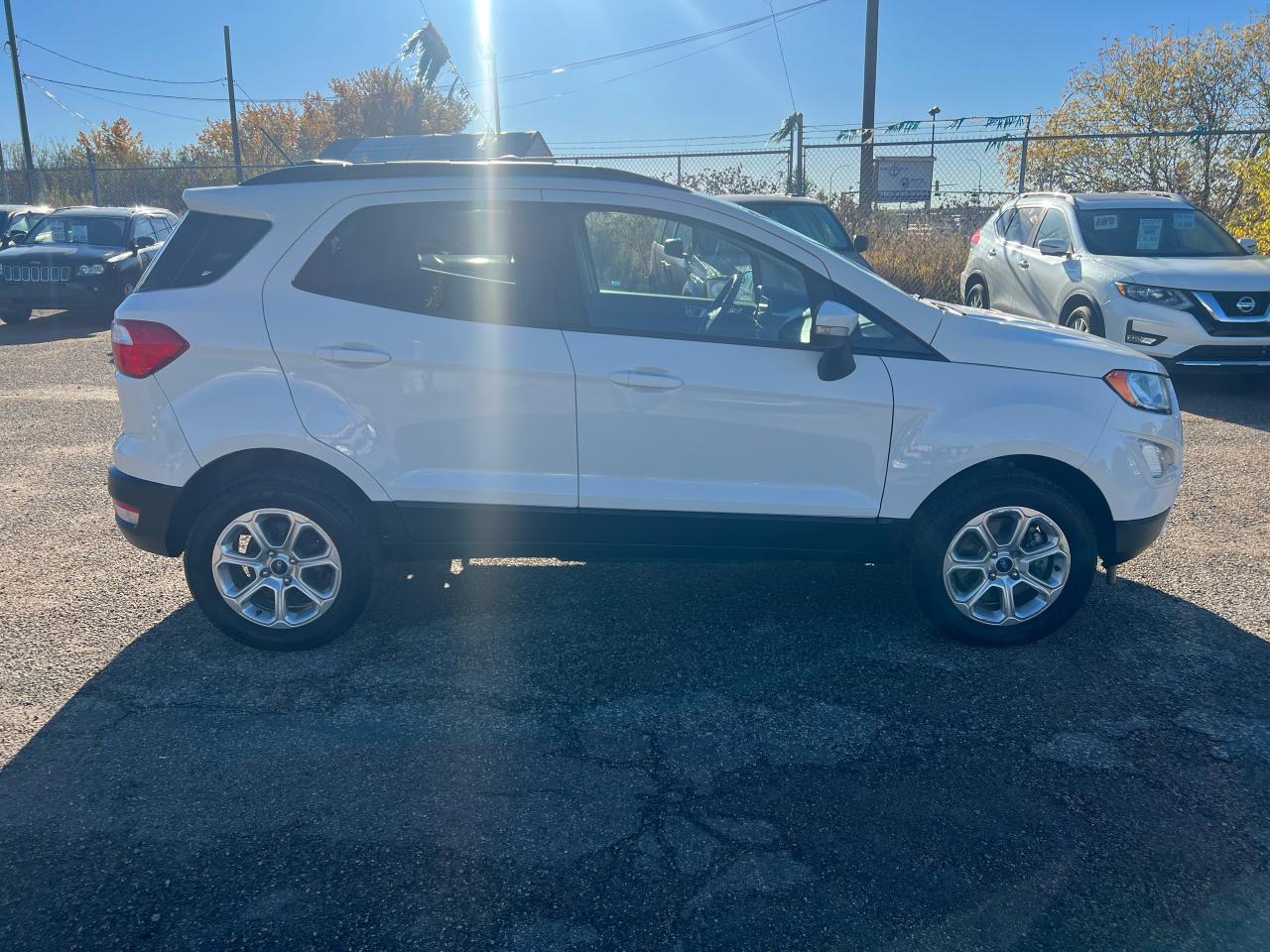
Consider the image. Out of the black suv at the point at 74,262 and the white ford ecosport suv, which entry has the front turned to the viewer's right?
the white ford ecosport suv

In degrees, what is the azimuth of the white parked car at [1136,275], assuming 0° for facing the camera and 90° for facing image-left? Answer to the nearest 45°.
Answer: approximately 315°

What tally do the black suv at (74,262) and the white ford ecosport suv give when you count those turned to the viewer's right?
1

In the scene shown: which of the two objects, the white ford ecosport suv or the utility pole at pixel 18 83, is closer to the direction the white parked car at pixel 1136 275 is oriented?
the white ford ecosport suv

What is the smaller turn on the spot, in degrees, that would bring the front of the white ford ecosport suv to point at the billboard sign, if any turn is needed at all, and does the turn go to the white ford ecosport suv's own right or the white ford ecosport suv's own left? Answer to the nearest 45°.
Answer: approximately 90° to the white ford ecosport suv's own left

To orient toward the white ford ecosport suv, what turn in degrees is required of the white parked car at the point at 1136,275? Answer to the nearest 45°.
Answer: approximately 45° to its right

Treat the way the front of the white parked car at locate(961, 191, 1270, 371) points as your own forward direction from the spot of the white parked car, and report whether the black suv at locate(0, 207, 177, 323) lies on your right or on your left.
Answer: on your right

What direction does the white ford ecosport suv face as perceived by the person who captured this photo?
facing to the right of the viewer

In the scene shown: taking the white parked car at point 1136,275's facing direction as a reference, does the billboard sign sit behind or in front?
behind

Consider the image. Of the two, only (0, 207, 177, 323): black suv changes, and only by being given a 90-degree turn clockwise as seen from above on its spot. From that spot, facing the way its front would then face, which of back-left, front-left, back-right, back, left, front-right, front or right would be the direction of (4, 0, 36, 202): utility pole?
front-right

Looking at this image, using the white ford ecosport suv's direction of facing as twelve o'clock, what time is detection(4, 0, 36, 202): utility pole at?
The utility pole is roughly at 8 o'clock from the white ford ecosport suv.

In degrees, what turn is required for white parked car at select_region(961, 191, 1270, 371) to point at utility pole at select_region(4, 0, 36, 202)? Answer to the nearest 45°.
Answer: approximately 135° to its right

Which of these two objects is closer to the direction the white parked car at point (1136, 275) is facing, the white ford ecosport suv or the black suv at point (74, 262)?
the white ford ecosport suv

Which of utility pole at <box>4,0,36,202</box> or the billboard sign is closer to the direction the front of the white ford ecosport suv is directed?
the billboard sign

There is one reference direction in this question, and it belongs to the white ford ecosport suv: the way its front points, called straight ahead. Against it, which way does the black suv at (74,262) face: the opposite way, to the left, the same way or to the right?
to the right
